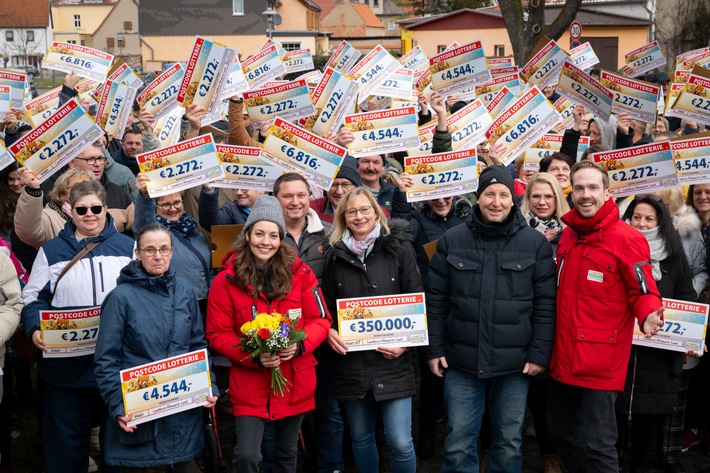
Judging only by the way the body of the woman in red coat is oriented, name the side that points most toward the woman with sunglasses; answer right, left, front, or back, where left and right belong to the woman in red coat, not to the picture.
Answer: right

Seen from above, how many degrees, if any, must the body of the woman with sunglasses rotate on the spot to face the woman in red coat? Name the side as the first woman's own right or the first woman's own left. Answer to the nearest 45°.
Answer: approximately 45° to the first woman's own left

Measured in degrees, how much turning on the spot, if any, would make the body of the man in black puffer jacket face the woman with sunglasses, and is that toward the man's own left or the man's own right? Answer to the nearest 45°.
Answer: approximately 90° to the man's own right

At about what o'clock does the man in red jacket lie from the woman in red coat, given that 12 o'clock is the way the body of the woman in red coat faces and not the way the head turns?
The man in red jacket is roughly at 9 o'clock from the woman in red coat.

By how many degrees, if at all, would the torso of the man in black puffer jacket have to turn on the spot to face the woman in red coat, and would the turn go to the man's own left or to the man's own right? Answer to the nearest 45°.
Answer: approximately 90° to the man's own right

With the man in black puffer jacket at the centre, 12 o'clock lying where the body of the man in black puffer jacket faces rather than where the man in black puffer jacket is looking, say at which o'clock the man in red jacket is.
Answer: The man in red jacket is roughly at 9 o'clock from the man in black puffer jacket.

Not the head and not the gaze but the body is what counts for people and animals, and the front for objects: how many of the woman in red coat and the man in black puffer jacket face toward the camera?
2

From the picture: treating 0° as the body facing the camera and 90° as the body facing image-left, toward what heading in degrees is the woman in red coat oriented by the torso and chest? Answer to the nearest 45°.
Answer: approximately 0°
